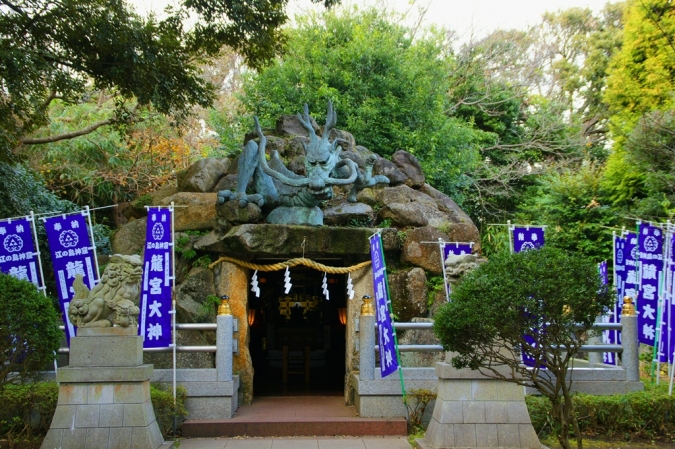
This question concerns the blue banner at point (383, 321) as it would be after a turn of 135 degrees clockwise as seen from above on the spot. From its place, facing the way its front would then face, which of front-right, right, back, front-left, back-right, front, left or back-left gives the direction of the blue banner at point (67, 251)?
left

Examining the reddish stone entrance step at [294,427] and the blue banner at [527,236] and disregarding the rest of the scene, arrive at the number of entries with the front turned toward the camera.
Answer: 2

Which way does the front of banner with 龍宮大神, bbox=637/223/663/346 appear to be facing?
toward the camera

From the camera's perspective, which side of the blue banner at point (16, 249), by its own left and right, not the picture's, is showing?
front

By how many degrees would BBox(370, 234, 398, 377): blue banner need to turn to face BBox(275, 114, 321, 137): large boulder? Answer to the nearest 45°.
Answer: approximately 135° to its right

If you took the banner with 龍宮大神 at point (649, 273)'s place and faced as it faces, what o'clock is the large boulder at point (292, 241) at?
The large boulder is roughly at 2 o'clock from the banner with 龍宮大神.

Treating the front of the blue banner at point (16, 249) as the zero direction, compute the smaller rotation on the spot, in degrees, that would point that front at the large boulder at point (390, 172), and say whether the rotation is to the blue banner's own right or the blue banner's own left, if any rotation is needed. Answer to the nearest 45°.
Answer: approximately 90° to the blue banner's own left

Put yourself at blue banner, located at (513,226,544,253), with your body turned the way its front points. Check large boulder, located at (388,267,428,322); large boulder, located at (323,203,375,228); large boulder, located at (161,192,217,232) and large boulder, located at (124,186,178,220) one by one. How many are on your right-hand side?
4

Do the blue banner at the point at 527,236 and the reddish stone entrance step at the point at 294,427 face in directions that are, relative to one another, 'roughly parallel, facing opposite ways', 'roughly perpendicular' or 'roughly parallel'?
roughly parallel

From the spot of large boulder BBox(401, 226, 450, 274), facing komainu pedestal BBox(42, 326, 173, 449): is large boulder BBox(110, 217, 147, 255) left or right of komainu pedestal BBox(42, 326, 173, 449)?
right

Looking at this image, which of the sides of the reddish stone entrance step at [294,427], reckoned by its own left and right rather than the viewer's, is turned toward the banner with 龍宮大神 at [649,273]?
left

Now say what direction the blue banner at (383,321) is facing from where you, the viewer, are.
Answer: facing the viewer and to the left of the viewer

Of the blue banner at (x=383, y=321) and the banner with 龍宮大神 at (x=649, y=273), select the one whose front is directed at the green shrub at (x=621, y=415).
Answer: the banner with 龍宮大神

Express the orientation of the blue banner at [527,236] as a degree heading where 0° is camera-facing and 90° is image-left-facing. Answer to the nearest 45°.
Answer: approximately 0°

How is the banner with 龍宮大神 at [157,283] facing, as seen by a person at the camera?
facing the viewer

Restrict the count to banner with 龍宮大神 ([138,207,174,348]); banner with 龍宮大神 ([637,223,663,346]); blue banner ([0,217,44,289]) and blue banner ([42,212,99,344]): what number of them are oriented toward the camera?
4

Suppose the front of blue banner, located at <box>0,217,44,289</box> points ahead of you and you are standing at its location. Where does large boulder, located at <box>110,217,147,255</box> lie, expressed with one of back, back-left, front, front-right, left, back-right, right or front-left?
back-left

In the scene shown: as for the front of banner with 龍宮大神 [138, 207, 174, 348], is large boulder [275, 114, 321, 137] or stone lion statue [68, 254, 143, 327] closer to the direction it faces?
the stone lion statue
